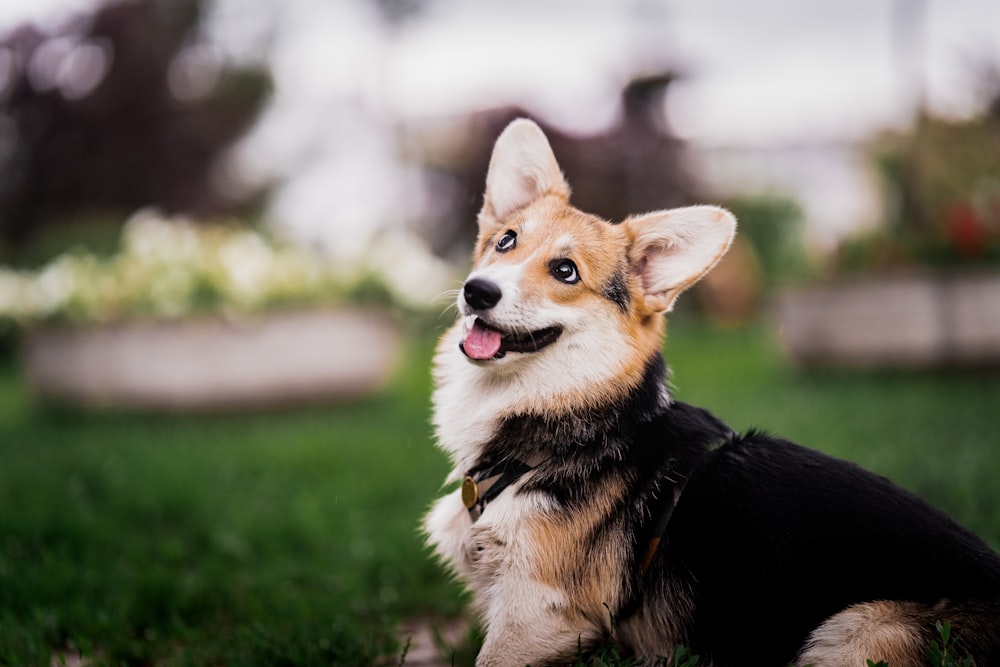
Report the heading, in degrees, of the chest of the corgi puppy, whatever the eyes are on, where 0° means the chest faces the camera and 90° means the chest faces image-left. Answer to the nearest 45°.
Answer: approximately 90°

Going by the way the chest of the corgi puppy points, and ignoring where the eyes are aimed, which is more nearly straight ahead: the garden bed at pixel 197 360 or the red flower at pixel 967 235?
the garden bed

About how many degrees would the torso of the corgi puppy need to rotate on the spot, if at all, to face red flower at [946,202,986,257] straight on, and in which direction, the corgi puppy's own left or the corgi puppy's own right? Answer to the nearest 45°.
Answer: approximately 90° to the corgi puppy's own right

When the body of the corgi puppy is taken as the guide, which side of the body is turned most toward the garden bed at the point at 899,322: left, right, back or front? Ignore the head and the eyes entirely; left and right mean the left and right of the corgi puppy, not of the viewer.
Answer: right

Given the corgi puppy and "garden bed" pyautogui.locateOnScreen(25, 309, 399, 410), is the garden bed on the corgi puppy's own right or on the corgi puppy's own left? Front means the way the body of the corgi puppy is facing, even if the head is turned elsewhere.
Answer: on the corgi puppy's own right

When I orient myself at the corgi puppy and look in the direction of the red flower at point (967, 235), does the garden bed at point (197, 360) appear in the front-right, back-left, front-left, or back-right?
front-left
